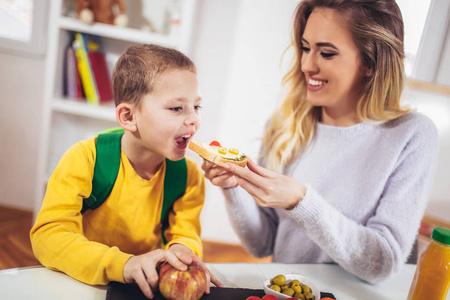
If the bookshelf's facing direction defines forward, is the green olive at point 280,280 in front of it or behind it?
in front

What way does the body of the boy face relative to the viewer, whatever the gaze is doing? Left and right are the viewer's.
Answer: facing the viewer and to the right of the viewer

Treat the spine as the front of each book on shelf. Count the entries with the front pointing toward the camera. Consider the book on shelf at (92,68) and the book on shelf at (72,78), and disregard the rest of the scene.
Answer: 2

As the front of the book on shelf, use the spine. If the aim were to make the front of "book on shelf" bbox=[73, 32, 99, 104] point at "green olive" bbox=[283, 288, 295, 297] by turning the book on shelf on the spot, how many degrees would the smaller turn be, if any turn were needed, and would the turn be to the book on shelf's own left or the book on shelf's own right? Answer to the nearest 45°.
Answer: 0° — it already faces it

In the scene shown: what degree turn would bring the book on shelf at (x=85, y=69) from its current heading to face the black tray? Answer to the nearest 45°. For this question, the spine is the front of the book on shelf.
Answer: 0° — it already faces it

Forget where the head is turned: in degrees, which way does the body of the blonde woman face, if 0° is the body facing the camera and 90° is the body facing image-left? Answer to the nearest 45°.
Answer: approximately 45°

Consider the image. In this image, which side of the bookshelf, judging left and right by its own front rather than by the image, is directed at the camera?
front

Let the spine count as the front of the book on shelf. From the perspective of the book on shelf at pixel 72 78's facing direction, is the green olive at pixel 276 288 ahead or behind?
ahead

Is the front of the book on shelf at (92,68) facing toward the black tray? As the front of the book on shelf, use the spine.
yes

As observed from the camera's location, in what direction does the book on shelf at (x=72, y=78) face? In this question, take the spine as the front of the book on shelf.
facing the viewer

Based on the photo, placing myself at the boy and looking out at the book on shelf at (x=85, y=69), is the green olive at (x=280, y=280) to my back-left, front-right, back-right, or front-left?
back-right

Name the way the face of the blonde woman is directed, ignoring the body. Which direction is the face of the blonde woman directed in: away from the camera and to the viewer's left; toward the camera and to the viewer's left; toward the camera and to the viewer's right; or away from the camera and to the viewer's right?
toward the camera and to the viewer's left

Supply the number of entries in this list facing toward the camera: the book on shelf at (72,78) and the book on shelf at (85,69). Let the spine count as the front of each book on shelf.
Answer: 2

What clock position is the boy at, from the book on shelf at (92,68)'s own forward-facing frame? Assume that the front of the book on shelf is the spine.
The boy is roughly at 12 o'clock from the book on shelf.

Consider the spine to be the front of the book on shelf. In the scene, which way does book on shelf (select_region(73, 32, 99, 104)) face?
toward the camera

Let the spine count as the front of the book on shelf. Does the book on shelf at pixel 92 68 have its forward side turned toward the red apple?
yes
